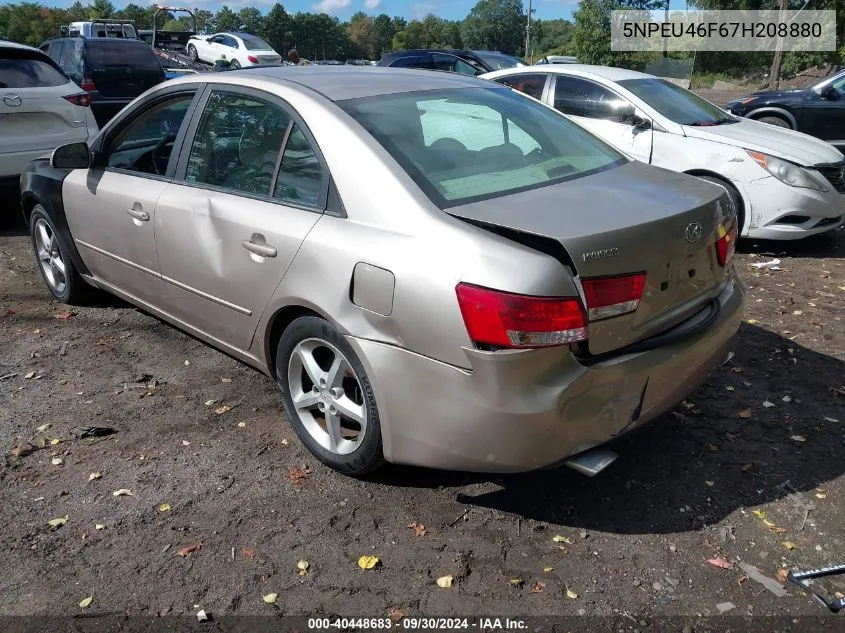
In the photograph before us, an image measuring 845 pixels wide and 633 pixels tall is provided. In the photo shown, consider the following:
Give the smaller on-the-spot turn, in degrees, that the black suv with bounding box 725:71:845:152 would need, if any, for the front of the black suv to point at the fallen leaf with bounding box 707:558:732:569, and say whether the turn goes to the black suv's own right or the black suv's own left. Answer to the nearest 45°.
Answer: approximately 90° to the black suv's own left

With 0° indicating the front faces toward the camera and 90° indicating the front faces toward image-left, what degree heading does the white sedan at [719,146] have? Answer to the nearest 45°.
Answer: approximately 315°

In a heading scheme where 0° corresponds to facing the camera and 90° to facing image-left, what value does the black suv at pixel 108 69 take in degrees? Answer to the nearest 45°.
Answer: approximately 135°

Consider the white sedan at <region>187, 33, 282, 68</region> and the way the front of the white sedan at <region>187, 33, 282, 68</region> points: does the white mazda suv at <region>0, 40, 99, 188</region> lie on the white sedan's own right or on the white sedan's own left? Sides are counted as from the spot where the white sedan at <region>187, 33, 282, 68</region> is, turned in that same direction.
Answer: on the white sedan's own left

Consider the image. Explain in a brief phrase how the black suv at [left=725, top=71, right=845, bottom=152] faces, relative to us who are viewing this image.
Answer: facing to the left of the viewer

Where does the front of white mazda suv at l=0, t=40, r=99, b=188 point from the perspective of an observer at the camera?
facing away from the viewer

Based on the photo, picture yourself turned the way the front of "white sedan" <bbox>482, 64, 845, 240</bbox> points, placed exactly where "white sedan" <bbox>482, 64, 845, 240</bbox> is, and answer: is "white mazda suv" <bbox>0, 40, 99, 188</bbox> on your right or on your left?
on your right
